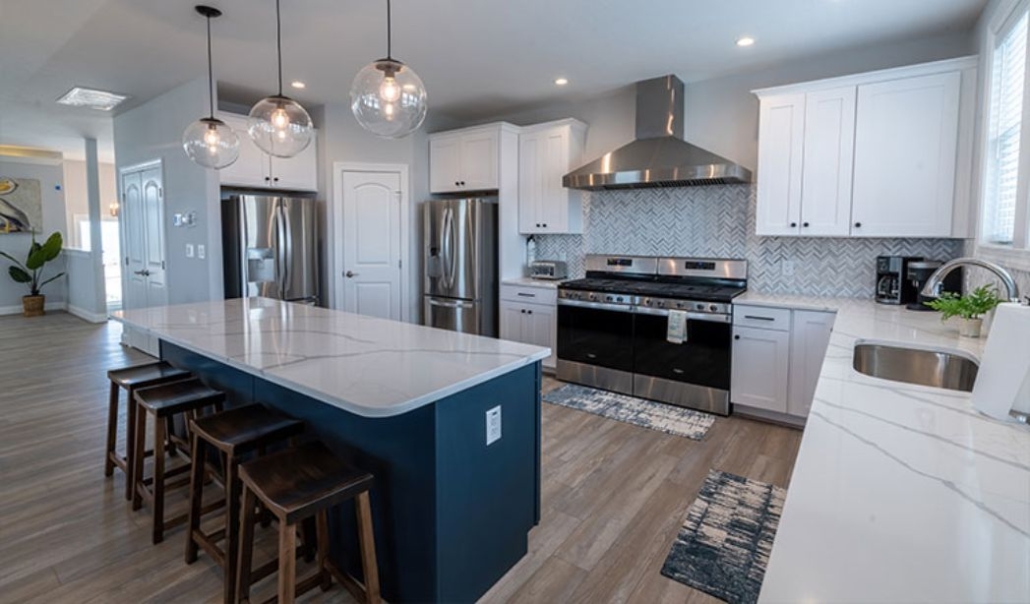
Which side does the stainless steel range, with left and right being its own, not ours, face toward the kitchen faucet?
left

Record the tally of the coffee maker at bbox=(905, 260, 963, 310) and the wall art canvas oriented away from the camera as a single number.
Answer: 0

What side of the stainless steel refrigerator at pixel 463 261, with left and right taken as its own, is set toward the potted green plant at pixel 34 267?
right

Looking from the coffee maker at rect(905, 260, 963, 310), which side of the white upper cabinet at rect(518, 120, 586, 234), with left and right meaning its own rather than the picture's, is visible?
left

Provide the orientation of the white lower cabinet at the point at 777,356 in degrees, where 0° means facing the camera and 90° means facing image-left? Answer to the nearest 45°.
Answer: approximately 45°

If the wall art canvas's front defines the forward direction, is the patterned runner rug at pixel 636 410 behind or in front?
in front

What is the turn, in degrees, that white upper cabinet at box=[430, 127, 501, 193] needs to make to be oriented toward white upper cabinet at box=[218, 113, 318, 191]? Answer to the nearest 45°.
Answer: approximately 45° to its right

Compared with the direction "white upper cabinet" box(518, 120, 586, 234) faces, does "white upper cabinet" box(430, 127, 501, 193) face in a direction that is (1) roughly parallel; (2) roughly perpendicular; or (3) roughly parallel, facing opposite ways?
roughly parallel

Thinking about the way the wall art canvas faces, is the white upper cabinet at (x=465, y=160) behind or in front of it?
in front

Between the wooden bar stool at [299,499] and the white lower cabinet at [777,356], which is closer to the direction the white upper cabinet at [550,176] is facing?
the wooden bar stool

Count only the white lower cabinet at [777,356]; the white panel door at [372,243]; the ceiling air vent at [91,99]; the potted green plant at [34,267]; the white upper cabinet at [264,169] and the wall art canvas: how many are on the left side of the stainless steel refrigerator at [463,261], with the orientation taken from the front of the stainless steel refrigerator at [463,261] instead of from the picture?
1

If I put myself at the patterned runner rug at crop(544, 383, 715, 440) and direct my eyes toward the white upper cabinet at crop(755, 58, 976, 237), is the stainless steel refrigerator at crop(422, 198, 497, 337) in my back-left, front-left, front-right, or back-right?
back-left

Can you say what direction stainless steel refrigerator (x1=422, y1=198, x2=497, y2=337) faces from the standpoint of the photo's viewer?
facing the viewer and to the left of the viewer

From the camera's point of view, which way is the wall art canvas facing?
toward the camera

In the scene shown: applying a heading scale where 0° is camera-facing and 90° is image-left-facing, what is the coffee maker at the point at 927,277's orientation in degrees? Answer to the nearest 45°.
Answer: approximately 45°

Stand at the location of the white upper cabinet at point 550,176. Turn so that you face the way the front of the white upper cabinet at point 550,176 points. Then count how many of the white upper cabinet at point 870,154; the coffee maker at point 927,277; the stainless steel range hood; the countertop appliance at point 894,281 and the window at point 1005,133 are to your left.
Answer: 5
